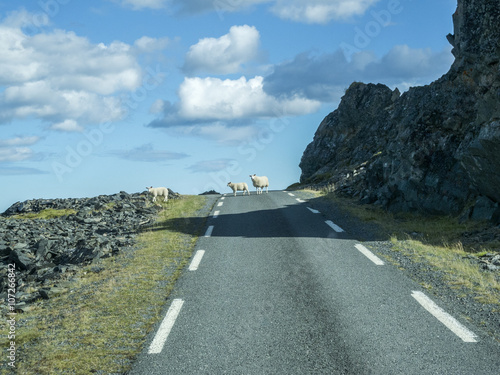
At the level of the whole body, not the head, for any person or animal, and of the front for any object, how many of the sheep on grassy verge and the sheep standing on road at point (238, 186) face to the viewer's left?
2

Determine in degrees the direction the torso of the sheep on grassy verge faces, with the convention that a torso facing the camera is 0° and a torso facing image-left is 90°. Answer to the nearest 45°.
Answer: approximately 90°

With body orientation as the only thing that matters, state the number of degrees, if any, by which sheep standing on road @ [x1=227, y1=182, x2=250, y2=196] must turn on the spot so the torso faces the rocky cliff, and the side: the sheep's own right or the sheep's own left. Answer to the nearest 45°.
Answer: approximately 135° to the sheep's own left

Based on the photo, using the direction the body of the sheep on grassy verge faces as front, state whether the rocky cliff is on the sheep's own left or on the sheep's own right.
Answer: on the sheep's own left

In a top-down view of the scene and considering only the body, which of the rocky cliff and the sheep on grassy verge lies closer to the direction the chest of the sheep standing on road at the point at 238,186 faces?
the sheep on grassy verge

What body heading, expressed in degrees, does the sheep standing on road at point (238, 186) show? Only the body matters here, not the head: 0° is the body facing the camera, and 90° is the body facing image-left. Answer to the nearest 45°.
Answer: approximately 90°

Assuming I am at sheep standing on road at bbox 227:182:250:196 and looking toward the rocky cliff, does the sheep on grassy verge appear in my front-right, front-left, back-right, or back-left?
back-right

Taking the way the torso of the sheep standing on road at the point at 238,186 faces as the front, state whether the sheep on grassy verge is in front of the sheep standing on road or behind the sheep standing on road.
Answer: in front

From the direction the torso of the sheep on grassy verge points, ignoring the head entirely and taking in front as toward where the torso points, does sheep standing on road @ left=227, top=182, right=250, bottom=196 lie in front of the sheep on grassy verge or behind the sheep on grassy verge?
behind

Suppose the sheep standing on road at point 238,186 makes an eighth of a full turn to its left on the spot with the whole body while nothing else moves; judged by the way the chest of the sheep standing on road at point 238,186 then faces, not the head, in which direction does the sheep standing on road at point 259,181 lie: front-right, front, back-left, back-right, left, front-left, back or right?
back
